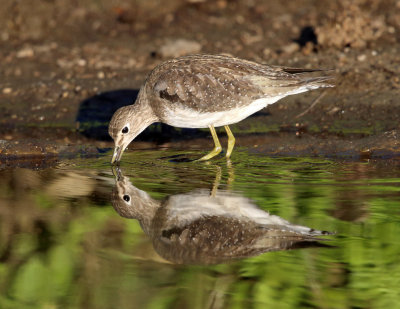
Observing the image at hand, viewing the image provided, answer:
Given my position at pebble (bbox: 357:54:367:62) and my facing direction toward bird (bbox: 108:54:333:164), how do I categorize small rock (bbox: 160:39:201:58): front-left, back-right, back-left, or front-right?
front-right

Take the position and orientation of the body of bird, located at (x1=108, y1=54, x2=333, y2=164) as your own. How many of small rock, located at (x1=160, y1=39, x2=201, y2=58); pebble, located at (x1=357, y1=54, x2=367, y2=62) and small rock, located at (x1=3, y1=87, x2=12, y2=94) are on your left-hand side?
0

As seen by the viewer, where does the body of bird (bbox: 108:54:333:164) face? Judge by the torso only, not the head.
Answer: to the viewer's left

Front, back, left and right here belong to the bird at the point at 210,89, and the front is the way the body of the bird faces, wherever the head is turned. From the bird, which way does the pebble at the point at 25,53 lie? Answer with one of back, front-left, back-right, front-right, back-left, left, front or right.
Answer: front-right

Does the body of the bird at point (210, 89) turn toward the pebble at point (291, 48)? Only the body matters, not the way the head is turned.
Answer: no

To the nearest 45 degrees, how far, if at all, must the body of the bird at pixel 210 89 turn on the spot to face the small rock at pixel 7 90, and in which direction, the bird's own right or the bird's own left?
approximately 45° to the bird's own right

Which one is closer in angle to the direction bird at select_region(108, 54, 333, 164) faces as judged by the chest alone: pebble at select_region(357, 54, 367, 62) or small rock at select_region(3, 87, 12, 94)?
the small rock

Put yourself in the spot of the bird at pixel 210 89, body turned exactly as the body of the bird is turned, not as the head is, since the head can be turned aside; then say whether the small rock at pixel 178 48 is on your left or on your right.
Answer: on your right

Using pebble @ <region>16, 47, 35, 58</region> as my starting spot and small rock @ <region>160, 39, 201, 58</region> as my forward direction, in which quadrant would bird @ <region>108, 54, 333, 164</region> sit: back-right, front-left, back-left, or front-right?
front-right

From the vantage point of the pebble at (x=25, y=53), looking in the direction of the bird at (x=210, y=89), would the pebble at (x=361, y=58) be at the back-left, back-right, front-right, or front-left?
front-left

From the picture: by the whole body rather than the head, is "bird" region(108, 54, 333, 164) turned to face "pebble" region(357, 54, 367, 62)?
no
